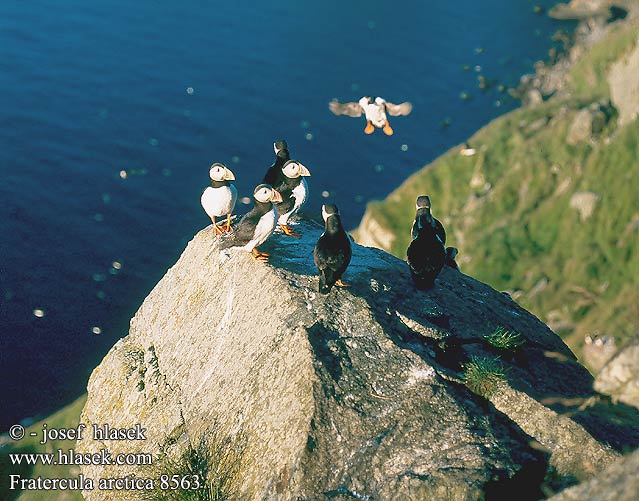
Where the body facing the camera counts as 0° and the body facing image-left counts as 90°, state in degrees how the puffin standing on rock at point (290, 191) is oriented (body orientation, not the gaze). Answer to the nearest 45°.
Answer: approximately 270°

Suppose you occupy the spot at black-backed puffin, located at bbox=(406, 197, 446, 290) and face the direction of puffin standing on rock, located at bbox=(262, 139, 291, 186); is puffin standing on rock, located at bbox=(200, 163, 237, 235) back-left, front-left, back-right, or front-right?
front-left

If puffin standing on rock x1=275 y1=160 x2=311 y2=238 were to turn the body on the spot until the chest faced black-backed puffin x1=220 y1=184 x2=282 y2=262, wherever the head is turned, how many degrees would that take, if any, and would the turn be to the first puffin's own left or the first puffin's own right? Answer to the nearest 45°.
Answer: approximately 135° to the first puffin's own right

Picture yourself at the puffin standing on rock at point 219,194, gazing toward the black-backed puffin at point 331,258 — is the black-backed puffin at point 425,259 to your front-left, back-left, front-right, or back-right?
front-left

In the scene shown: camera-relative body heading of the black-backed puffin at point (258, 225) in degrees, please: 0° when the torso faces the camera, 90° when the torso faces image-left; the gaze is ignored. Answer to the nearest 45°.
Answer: approximately 270°

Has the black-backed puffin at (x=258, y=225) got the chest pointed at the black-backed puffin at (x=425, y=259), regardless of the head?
yes

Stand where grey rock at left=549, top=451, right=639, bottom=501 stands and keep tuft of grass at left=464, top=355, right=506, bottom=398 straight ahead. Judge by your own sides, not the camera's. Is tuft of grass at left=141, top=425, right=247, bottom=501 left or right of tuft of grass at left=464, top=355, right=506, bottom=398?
left
